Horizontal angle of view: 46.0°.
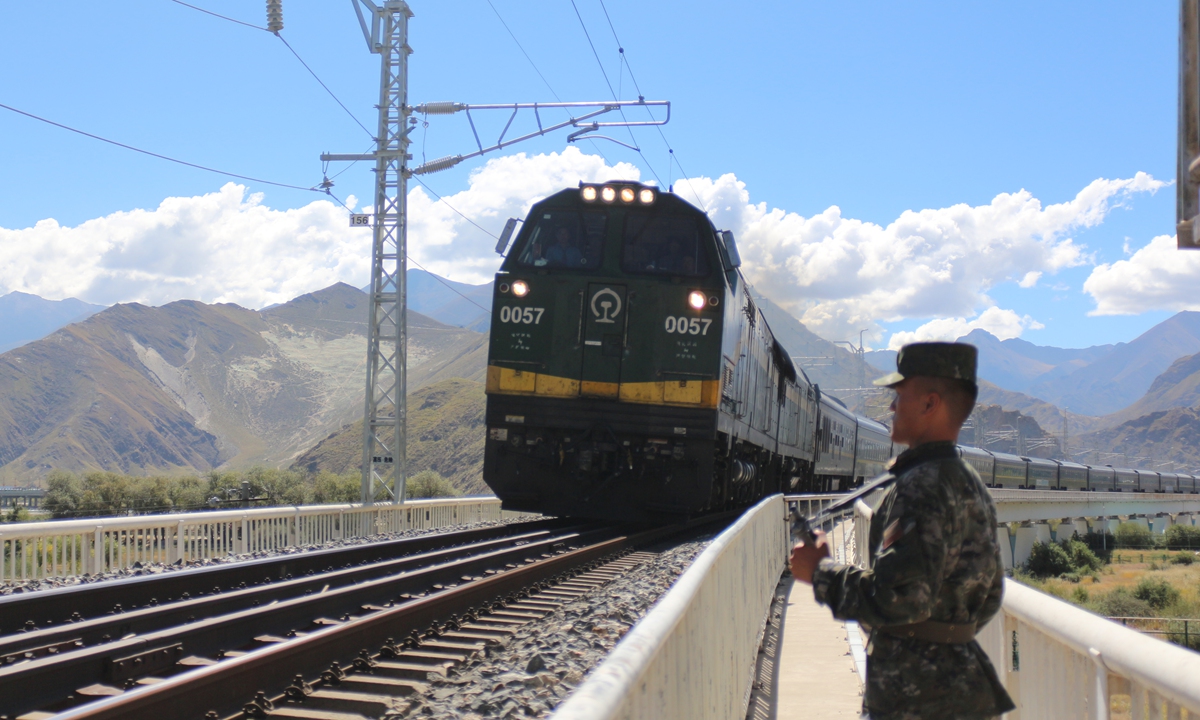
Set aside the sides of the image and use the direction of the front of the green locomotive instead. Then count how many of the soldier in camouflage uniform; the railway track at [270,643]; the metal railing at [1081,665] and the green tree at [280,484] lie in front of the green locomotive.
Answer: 3

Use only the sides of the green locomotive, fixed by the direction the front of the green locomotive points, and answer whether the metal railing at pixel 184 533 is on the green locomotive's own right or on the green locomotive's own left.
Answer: on the green locomotive's own right

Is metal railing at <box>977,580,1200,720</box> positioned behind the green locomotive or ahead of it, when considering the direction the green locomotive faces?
ahead

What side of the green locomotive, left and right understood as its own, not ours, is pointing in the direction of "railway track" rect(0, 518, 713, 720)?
front

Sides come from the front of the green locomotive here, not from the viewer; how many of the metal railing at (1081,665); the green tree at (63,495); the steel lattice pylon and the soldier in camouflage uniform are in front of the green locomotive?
2

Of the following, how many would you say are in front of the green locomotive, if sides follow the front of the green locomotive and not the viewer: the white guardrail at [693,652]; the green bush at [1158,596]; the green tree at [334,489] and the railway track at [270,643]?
2

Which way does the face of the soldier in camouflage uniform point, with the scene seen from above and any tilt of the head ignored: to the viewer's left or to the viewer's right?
to the viewer's left

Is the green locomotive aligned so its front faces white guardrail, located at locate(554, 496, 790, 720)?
yes

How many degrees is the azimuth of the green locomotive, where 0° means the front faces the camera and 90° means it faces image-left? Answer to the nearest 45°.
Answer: approximately 0°

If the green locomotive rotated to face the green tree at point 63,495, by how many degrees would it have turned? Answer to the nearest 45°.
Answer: approximately 135° to its right
